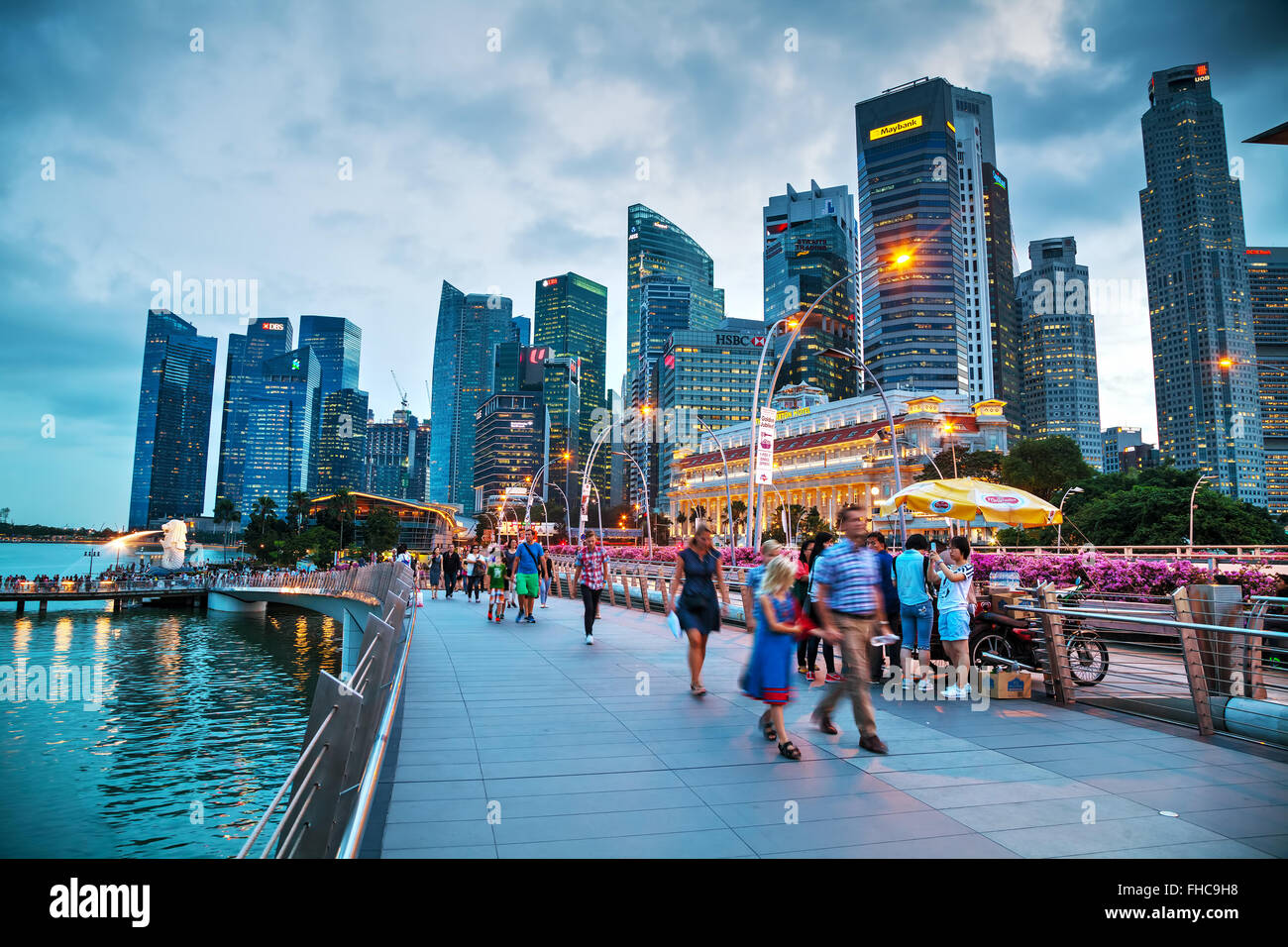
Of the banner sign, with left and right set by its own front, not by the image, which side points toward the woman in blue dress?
front

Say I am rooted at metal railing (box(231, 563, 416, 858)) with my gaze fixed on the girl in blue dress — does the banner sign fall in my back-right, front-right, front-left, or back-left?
front-left

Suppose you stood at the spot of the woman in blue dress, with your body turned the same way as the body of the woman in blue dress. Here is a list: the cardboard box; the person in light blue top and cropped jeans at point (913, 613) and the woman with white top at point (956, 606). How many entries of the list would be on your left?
3

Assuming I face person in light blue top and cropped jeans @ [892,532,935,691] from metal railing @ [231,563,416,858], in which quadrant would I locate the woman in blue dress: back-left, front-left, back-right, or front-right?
front-left

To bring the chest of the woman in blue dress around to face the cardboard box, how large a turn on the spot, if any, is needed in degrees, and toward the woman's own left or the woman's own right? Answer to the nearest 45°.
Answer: approximately 90° to the woman's own left

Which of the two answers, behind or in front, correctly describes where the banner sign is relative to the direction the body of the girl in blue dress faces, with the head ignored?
behind

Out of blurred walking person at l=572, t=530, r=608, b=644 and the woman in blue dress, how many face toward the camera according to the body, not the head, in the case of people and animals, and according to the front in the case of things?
2

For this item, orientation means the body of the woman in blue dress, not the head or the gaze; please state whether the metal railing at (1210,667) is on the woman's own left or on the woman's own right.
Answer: on the woman's own left

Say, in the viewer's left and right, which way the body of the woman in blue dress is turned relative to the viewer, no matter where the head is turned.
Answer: facing the viewer

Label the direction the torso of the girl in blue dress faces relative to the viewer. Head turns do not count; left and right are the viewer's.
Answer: facing the viewer and to the right of the viewer

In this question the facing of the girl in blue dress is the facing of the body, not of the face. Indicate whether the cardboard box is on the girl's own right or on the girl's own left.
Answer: on the girl's own left

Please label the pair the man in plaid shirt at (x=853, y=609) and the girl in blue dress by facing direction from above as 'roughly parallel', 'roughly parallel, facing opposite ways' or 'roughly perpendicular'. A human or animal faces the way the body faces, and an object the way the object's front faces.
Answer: roughly parallel

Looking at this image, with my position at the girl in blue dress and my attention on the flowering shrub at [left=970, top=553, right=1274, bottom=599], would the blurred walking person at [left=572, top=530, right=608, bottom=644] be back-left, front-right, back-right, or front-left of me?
front-left

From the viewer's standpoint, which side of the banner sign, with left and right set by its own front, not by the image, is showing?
front

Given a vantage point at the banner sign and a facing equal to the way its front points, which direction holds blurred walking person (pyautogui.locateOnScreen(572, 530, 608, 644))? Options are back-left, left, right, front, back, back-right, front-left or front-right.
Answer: front-right

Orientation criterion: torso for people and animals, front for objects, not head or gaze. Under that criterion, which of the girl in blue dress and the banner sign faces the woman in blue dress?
the banner sign
